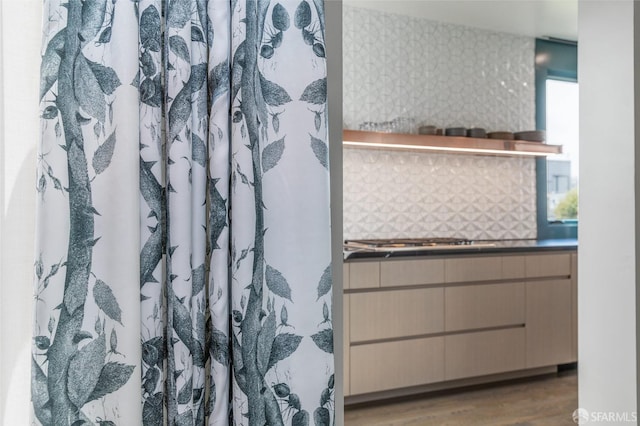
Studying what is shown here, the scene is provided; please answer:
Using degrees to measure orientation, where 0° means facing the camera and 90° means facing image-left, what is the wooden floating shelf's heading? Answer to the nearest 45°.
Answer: approximately 315°

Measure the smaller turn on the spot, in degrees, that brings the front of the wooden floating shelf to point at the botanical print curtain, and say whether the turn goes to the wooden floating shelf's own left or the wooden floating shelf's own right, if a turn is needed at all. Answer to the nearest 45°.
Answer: approximately 45° to the wooden floating shelf's own right
